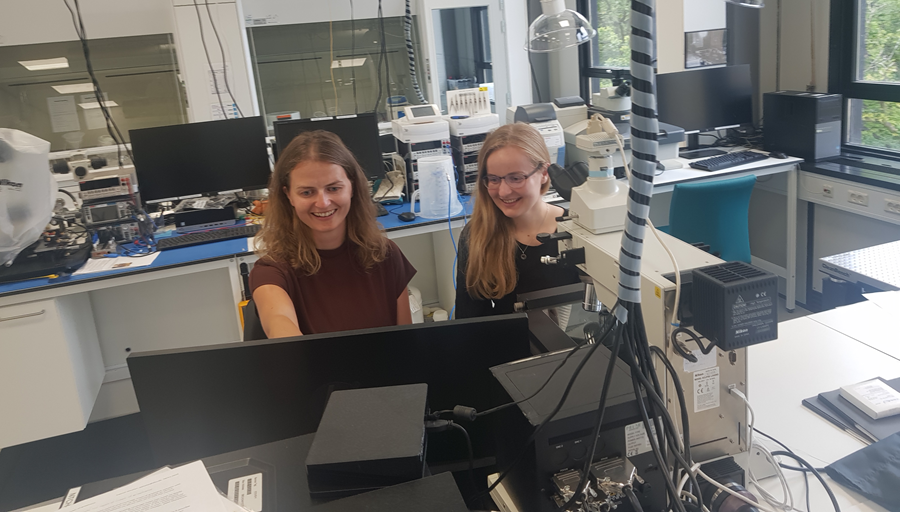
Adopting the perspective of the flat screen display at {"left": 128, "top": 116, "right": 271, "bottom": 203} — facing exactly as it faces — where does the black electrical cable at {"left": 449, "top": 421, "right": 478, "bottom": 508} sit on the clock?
The black electrical cable is roughly at 12 o'clock from the flat screen display.

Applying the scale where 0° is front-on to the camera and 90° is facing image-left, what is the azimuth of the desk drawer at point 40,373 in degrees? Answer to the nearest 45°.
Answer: approximately 0°

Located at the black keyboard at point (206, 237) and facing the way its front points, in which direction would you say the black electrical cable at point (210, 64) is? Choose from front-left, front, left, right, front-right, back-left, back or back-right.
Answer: back

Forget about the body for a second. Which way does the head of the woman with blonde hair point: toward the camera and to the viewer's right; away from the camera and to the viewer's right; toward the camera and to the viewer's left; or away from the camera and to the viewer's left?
toward the camera and to the viewer's left

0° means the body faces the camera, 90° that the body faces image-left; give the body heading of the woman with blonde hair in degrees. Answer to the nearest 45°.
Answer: approximately 0°

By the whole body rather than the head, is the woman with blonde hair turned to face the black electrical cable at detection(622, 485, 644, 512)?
yes

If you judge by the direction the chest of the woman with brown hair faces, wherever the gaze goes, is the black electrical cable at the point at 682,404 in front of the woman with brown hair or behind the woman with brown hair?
in front

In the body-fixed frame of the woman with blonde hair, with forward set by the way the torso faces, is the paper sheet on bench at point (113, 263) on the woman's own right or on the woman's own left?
on the woman's own right

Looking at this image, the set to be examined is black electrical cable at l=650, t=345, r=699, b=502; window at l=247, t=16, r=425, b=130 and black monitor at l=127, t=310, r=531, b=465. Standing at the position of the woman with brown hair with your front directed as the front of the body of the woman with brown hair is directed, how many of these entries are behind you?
1

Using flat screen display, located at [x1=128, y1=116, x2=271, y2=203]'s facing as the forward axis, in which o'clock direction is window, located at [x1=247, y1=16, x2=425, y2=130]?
The window is roughly at 7 o'clock from the flat screen display.
